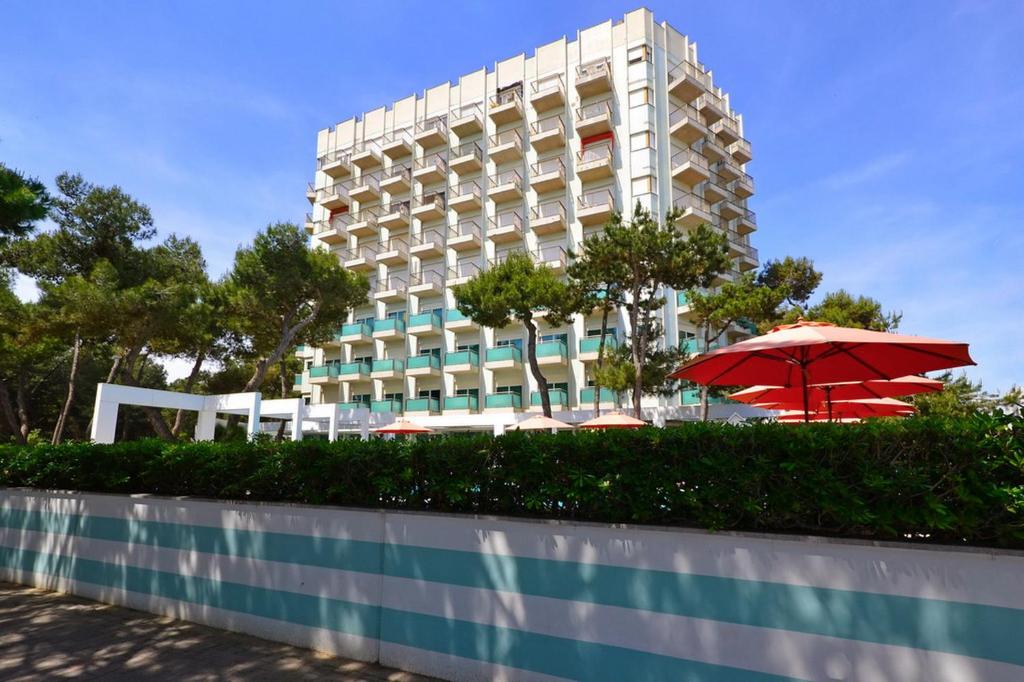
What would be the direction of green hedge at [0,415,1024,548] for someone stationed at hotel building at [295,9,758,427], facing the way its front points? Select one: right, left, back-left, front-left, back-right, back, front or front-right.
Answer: front-left

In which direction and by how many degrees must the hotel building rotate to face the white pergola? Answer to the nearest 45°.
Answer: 0° — it already faces it

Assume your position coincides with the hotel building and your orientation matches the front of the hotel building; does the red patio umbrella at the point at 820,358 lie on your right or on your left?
on your left

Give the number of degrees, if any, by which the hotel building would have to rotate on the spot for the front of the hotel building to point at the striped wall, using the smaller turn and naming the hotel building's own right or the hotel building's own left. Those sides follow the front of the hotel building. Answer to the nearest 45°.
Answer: approximately 45° to the hotel building's own left

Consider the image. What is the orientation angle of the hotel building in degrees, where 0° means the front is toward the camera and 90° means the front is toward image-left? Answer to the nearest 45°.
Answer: approximately 45°

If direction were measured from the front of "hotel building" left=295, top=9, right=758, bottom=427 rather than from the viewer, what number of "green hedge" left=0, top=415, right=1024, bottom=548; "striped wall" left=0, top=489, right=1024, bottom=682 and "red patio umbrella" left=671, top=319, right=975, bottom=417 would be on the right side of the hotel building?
0
